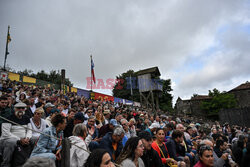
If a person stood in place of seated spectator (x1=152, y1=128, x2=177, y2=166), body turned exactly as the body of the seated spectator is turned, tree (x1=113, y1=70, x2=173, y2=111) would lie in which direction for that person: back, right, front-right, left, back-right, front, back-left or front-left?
back-left
